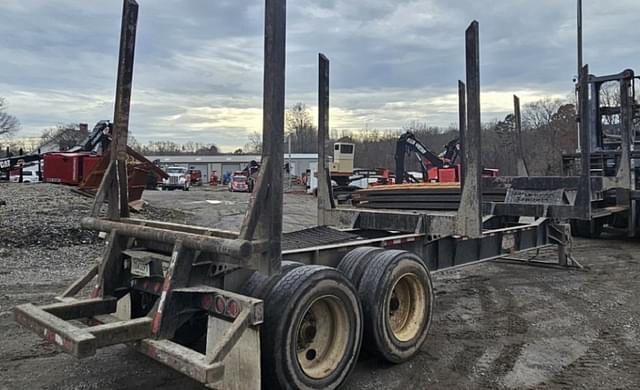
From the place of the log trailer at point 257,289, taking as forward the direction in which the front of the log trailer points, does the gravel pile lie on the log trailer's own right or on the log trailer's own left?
on the log trailer's own left

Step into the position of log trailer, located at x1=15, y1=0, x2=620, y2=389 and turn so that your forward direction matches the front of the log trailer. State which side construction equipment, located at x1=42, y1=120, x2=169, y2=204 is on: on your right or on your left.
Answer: on your left

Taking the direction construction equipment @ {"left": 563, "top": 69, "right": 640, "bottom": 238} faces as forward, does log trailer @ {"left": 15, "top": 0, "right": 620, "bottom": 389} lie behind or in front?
in front

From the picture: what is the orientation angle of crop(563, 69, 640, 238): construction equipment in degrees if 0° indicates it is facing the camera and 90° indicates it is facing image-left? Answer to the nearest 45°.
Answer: approximately 45°

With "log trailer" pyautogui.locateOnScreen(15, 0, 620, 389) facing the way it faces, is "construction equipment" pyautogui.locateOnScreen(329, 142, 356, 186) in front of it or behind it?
in front

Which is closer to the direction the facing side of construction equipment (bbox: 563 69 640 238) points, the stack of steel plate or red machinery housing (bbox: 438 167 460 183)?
the stack of steel plate

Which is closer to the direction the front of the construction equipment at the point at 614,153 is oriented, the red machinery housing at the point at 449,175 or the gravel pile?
the gravel pile

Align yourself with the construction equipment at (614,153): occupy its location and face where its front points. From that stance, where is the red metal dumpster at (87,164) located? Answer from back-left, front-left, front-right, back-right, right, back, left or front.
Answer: front-right

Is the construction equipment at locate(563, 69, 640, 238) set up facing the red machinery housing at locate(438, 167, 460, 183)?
no

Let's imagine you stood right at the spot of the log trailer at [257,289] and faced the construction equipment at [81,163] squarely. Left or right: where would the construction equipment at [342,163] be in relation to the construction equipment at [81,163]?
right

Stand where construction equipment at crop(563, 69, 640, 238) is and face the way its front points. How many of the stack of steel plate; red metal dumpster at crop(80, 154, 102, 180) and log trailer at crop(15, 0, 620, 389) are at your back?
0

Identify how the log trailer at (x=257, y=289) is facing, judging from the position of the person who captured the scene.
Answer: facing away from the viewer and to the right of the viewer

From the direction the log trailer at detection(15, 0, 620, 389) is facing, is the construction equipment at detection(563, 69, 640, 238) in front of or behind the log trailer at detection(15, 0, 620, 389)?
in front

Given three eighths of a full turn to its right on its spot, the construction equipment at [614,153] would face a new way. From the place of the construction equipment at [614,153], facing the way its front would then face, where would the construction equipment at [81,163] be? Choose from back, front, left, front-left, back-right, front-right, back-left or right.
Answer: left

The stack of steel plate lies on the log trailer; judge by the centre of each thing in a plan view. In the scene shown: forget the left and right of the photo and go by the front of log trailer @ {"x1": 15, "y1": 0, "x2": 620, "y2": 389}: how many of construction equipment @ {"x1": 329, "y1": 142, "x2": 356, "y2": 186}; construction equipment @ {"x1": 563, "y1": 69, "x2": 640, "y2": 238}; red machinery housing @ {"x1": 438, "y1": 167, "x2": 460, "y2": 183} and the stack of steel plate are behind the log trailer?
0

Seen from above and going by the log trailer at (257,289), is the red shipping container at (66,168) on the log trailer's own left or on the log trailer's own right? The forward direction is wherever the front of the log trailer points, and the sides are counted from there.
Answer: on the log trailer's own left
